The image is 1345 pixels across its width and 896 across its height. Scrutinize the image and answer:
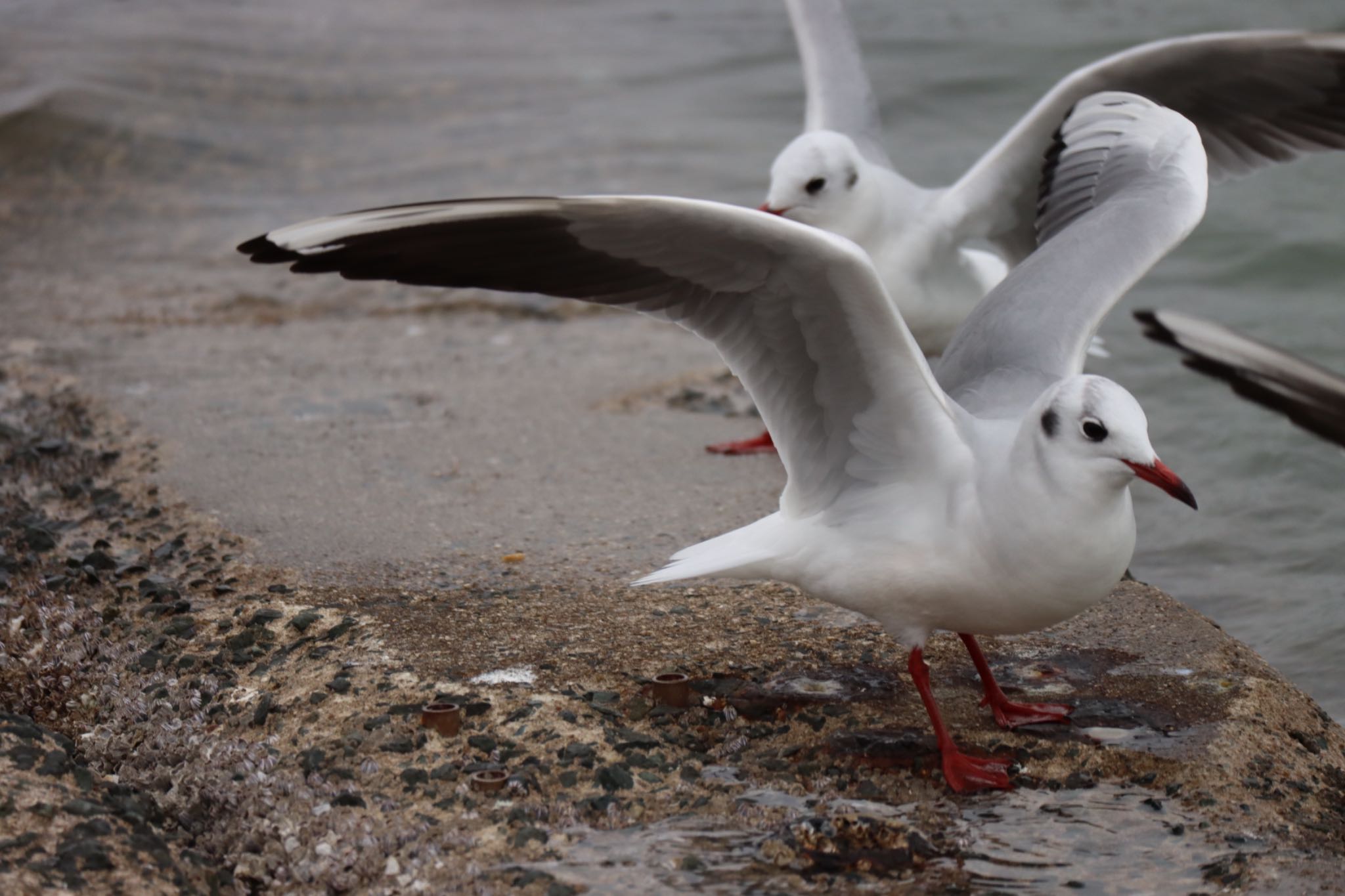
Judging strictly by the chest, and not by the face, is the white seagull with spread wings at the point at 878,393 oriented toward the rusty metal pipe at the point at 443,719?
no

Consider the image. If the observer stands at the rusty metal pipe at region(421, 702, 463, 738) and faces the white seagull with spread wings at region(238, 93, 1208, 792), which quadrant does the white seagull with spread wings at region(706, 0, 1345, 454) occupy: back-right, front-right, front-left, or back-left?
front-left

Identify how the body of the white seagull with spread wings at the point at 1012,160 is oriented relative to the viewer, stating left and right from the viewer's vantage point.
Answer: facing the viewer and to the left of the viewer

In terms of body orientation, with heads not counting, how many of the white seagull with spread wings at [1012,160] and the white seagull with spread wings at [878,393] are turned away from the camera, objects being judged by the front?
0

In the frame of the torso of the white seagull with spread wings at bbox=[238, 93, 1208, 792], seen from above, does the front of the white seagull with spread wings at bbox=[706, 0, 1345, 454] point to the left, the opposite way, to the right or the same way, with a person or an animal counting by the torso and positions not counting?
to the right

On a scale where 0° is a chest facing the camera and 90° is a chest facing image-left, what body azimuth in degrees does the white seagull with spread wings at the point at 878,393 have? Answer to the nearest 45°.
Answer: approximately 315°

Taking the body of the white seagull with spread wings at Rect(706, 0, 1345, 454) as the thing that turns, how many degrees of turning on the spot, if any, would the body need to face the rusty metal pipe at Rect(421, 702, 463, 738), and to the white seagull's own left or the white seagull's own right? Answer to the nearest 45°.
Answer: approximately 45° to the white seagull's own left

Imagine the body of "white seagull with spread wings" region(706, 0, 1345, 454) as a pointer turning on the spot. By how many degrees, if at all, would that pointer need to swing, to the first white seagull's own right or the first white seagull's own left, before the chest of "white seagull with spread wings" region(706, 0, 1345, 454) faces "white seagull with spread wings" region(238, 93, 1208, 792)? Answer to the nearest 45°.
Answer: approximately 45° to the first white seagull's own left
